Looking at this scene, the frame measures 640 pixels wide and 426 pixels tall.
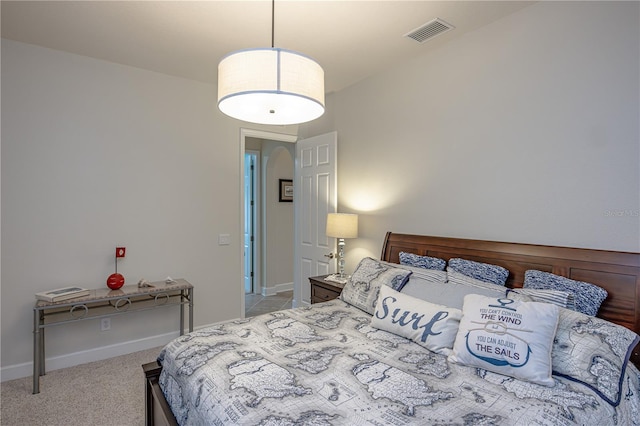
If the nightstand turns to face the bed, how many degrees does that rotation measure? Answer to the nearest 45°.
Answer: approximately 45° to its left

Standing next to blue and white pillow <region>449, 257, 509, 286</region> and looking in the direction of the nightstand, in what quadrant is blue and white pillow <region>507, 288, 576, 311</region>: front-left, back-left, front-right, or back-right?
back-left

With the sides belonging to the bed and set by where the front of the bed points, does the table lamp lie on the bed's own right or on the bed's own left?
on the bed's own right

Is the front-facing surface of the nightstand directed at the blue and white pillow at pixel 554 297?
no

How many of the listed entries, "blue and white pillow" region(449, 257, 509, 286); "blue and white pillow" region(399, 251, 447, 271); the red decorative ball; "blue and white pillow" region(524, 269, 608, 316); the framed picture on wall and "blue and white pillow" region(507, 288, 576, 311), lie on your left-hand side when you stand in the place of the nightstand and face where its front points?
4

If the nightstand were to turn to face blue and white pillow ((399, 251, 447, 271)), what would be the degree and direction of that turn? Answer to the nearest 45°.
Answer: approximately 90° to its left

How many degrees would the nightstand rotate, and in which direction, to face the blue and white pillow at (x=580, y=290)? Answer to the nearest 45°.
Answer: approximately 90° to its left

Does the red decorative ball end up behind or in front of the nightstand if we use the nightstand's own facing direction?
in front

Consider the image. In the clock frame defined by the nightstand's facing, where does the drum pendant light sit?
The drum pendant light is roughly at 11 o'clock from the nightstand.

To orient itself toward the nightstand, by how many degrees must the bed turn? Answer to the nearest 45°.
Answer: approximately 90° to its right

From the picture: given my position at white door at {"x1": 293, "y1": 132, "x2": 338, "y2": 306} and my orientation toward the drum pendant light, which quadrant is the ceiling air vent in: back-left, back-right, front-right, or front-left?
front-left

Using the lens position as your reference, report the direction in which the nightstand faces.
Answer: facing the viewer and to the left of the viewer

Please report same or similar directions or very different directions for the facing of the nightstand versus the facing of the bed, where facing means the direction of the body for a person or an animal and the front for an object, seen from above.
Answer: same or similar directions

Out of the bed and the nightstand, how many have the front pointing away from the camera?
0

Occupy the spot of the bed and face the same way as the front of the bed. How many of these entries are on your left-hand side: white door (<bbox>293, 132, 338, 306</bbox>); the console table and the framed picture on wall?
0

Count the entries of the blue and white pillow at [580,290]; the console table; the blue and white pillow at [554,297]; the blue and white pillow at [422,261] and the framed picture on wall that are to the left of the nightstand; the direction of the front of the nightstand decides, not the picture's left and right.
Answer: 3

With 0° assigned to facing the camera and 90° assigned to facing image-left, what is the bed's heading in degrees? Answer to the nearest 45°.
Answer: approximately 45°

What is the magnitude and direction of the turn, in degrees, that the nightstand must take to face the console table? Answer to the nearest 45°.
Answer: approximately 45° to its right
